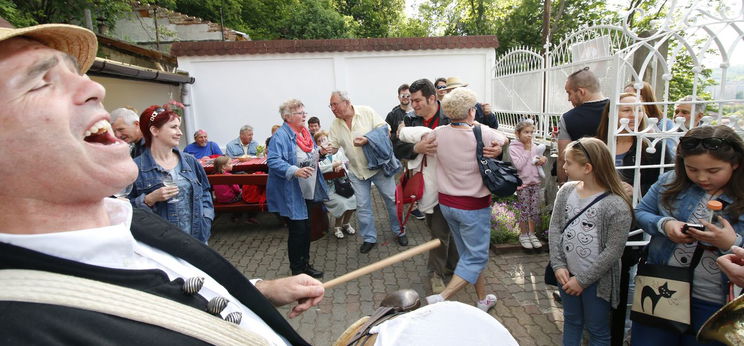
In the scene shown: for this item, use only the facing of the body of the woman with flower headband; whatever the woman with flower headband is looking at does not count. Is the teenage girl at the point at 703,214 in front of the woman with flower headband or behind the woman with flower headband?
in front

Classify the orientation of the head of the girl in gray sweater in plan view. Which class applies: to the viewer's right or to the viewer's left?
to the viewer's left

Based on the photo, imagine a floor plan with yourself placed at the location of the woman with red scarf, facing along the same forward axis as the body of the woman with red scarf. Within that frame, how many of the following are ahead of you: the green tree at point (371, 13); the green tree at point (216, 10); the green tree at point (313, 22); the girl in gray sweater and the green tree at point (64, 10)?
1

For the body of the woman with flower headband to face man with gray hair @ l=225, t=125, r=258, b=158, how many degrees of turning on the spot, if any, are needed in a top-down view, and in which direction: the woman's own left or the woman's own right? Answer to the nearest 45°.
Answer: approximately 135° to the woman's own left

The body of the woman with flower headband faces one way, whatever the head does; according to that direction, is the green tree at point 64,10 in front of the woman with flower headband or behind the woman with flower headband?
behind

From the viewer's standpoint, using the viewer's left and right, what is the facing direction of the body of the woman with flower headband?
facing the viewer and to the right of the viewer

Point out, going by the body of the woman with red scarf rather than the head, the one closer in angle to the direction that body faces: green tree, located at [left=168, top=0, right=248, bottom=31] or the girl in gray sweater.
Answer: the girl in gray sweater

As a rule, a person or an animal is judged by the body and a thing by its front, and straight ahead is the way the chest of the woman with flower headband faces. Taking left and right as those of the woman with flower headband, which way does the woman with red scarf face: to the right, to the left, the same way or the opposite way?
the same way

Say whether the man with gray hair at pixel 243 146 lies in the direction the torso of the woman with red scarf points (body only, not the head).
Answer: no

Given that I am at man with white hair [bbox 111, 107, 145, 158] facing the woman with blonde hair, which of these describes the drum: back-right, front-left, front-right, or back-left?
front-right

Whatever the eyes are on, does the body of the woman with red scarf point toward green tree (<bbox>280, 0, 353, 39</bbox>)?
no

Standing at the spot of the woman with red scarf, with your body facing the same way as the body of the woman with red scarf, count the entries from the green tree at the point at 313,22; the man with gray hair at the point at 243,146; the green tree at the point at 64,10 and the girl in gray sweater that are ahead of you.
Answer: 1

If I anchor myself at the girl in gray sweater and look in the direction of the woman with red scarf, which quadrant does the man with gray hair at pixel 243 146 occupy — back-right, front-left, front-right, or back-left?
front-right
